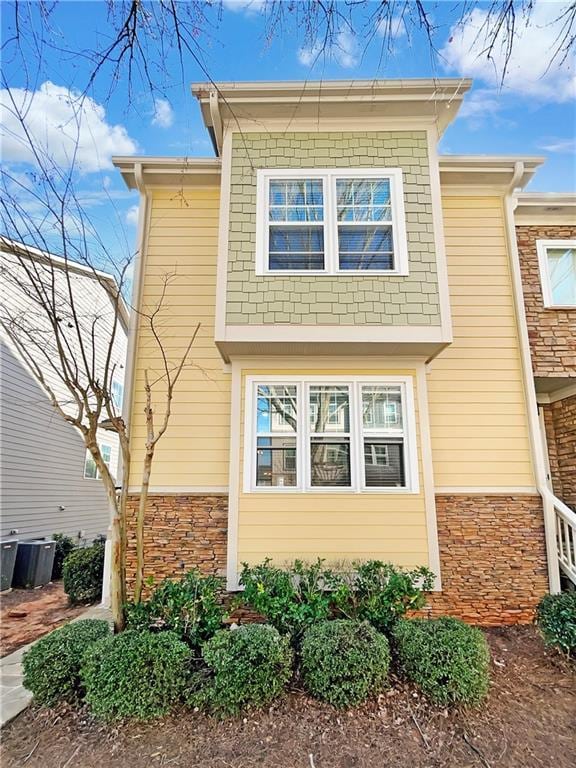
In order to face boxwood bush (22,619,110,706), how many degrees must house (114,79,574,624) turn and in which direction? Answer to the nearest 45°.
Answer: approximately 45° to its right

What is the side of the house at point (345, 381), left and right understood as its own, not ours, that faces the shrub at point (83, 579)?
right

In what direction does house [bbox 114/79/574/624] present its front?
toward the camera

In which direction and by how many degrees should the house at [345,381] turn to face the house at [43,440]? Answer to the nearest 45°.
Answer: approximately 135° to its right

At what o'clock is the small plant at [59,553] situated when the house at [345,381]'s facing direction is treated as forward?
The small plant is roughly at 4 o'clock from the house.
